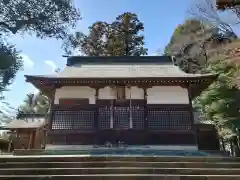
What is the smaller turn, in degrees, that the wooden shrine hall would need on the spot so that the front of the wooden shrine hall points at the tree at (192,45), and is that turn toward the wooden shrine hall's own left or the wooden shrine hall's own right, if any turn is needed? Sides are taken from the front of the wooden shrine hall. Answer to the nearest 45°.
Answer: approximately 135° to the wooden shrine hall's own left

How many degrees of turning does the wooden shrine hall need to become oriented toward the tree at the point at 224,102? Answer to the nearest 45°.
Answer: approximately 90° to its left

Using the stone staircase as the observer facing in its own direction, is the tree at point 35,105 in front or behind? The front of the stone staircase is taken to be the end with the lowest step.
behind

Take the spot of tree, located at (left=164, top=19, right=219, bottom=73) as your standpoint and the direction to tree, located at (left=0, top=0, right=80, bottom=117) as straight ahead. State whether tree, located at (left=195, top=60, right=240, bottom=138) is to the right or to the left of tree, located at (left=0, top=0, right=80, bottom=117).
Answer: left

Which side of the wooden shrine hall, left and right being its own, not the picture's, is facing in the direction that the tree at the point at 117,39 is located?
back

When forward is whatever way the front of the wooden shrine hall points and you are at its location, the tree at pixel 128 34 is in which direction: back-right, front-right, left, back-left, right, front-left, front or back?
back

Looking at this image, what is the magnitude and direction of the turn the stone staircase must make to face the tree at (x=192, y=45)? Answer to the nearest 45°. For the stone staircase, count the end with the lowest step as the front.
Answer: approximately 135° to its left
